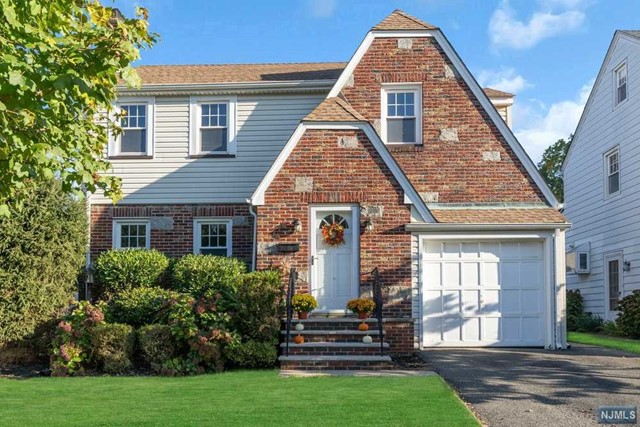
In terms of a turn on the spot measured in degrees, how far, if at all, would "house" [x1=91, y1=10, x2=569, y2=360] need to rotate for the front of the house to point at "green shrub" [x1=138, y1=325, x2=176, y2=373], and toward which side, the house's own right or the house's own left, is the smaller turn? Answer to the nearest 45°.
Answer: approximately 45° to the house's own right

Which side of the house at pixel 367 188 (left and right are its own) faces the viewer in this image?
front

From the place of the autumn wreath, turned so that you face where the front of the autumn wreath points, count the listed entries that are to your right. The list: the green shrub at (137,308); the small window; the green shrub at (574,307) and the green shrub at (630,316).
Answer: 1

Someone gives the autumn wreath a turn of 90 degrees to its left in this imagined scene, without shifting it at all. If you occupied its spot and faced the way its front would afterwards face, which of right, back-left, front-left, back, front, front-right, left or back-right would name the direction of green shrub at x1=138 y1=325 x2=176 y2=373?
back-right

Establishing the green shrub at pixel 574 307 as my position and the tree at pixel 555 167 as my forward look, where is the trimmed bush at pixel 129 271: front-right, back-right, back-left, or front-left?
back-left

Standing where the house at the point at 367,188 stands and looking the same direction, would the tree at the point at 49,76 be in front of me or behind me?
in front

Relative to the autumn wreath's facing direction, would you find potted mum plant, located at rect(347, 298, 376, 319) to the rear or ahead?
ahead

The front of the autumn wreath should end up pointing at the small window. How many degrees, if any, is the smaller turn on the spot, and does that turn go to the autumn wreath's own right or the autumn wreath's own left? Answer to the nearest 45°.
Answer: approximately 135° to the autumn wreath's own left

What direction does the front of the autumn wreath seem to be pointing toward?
toward the camera

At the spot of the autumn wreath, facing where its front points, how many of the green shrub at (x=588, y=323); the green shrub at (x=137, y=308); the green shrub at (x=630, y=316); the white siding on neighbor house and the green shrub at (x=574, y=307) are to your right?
1

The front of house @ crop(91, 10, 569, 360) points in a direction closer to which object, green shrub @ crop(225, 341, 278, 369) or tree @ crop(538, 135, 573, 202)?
the green shrub
